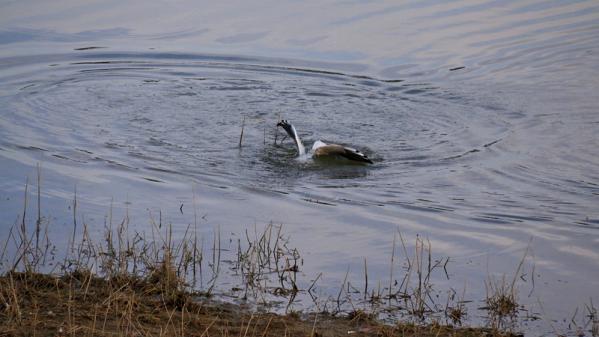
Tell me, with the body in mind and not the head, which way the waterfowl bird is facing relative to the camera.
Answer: to the viewer's left
